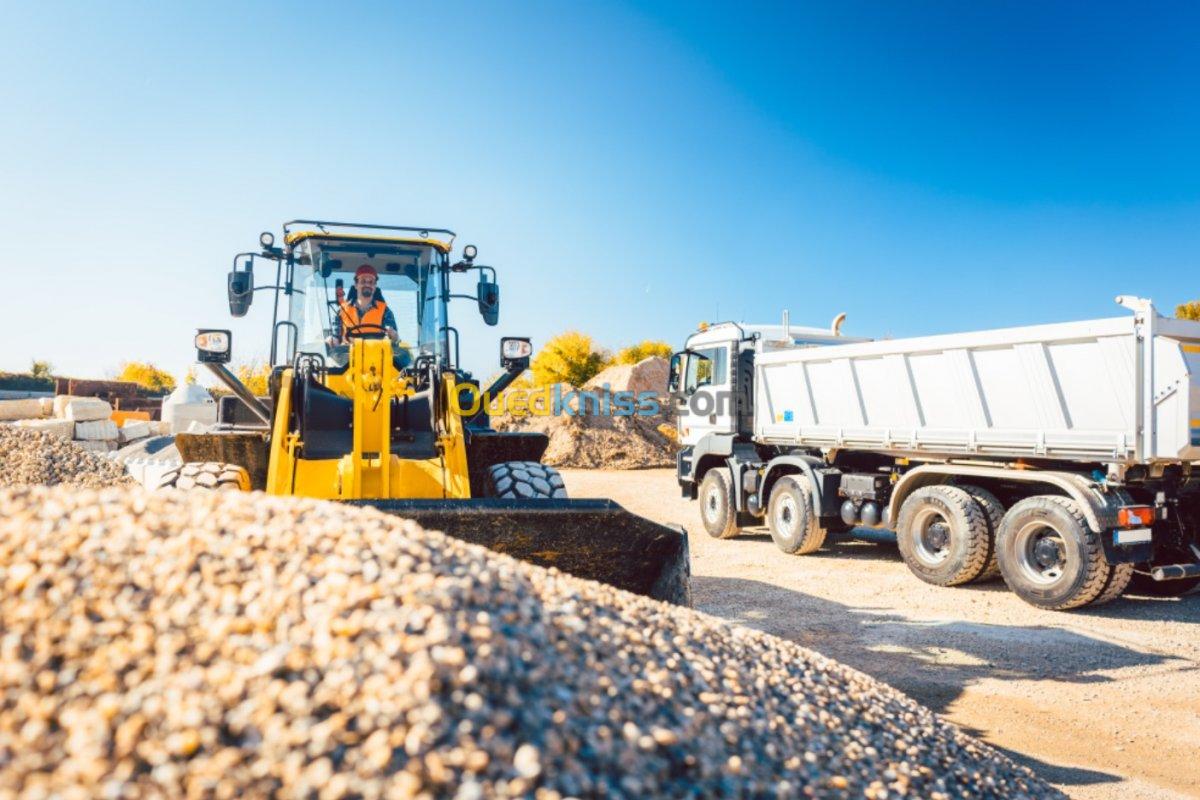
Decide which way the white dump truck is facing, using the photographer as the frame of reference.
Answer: facing away from the viewer and to the left of the viewer

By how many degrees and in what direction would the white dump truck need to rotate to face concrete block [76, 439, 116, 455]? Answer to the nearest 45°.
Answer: approximately 45° to its left

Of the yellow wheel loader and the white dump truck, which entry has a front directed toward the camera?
the yellow wheel loader

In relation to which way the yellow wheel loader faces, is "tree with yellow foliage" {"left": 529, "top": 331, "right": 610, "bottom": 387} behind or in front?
behind

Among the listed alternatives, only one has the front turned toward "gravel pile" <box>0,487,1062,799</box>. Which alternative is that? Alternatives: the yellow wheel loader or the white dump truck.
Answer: the yellow wheel loader

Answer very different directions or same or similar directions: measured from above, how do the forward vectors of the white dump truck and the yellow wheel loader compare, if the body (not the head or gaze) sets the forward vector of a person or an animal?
very different directions

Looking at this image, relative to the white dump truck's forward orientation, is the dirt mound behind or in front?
in front

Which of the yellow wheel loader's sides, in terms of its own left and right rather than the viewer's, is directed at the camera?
front

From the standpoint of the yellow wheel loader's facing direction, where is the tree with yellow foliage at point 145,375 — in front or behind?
behind

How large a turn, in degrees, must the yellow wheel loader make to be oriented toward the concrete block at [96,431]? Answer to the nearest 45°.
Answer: approximately 135° to its right

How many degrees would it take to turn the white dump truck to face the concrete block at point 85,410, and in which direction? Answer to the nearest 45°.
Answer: approximately 45° to its left

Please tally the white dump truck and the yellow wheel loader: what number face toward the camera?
1

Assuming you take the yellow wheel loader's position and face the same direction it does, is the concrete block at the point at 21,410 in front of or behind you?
behind
